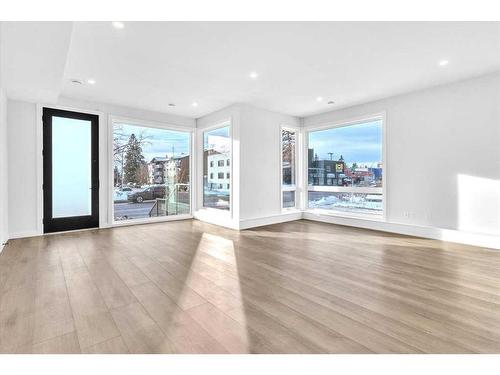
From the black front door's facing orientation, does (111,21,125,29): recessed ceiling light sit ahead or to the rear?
ahead

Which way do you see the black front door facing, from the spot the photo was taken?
facing the viewer and to the right of the viewer

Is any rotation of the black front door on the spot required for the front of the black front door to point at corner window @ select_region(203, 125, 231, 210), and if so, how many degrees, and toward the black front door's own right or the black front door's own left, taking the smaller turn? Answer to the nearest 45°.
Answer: approximately 45° to the black front door's own left

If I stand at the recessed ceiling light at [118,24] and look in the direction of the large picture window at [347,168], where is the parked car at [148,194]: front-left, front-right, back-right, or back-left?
front-left

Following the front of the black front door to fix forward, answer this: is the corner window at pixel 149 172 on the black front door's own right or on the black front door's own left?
on the black front door's own left

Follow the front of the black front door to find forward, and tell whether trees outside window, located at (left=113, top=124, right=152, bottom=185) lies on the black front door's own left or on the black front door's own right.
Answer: on the black front door's own left
